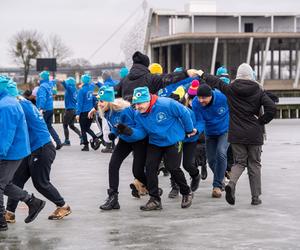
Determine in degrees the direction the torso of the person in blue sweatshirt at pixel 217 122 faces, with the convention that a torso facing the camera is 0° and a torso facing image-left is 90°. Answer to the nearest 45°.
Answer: approximately 0°

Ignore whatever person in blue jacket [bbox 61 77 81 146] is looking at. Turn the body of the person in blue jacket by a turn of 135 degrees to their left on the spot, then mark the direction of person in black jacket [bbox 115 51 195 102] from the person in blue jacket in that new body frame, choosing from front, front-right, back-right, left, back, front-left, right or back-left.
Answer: front-right

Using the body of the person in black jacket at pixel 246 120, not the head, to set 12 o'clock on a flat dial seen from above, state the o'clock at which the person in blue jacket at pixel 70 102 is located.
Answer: The person in blue jacket is roughly at 11 o'clock from the person in black jacket.

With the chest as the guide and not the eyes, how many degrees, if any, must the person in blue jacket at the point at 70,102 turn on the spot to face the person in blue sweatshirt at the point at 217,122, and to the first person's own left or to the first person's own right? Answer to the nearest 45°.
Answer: approximately 90° to the first person's own left

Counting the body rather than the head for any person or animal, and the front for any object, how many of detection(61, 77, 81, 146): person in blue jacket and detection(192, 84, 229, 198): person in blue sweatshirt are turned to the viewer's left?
1

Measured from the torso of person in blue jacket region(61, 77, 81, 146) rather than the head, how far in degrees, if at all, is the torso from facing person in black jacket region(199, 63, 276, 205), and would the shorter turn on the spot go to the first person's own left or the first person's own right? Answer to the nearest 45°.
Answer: approximately 90° to the first person's own left

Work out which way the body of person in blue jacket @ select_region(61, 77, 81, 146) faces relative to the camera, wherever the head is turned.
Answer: to the viewer's left

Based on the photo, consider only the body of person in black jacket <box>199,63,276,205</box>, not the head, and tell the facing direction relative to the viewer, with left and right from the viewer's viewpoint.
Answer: facing away from the viewer
